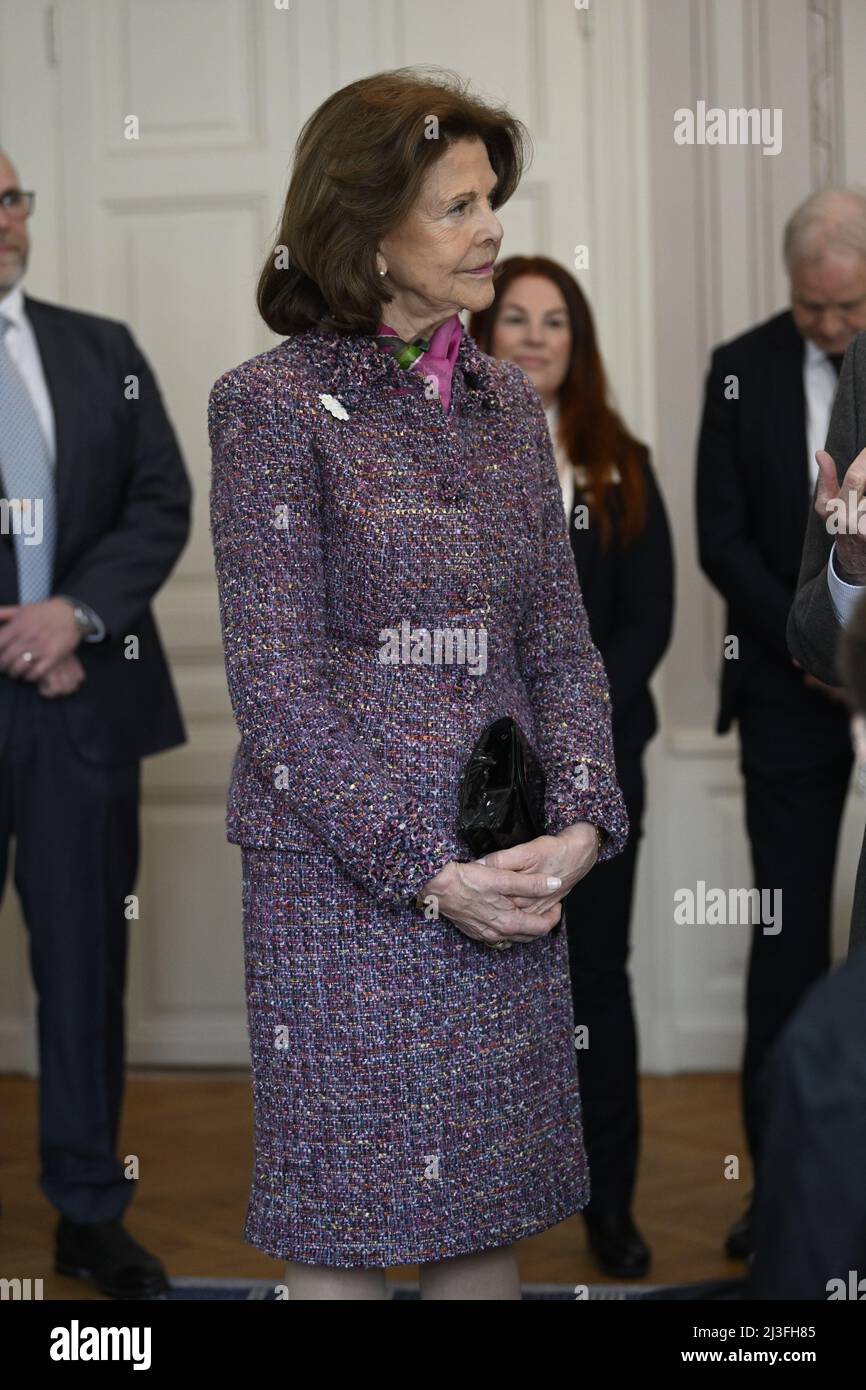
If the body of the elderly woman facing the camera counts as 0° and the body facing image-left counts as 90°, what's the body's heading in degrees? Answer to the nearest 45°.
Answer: approximately 315°

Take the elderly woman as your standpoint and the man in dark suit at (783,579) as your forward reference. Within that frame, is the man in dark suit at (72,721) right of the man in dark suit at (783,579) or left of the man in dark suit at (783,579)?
left

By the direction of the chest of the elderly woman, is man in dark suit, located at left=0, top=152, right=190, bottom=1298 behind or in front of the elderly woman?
behind

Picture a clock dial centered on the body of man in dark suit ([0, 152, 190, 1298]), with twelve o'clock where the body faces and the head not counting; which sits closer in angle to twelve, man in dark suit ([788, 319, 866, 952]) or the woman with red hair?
the man in dark suit

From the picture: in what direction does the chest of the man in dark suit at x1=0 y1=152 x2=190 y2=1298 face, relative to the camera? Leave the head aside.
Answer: toward the camera

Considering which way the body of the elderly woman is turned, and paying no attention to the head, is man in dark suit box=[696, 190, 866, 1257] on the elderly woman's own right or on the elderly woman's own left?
on the elderly woman's own left

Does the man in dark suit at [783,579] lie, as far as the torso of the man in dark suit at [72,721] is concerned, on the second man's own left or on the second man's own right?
on the second man's own left

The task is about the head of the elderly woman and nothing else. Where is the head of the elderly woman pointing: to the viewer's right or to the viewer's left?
to the viewer's right

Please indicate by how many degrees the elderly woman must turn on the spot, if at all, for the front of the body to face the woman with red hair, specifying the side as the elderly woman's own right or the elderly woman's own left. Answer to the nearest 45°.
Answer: approximately 135° to the elderly woman's own left

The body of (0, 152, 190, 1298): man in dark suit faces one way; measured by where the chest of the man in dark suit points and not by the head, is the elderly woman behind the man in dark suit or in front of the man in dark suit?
in front

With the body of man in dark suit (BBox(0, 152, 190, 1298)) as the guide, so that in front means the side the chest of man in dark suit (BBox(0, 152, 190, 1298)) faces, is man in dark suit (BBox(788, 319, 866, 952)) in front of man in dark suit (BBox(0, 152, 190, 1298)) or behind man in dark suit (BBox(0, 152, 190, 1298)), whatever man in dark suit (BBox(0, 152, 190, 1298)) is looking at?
in front
